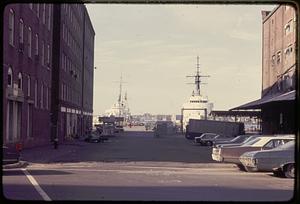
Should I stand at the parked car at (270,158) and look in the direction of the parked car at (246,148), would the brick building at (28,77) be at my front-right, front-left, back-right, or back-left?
front-left

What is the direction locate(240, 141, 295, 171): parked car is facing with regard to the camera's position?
facing the viewer and to the left of the viewer

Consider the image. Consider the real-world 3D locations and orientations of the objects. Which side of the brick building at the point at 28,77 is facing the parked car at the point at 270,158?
front

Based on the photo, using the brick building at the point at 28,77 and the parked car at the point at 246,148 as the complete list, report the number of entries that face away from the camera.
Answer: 0

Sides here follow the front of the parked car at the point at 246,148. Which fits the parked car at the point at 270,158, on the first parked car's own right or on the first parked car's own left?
on the first parked car's own left

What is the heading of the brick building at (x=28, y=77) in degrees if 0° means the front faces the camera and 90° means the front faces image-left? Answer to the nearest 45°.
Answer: approximately 315°

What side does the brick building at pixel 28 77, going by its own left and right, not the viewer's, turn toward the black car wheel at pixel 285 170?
front
